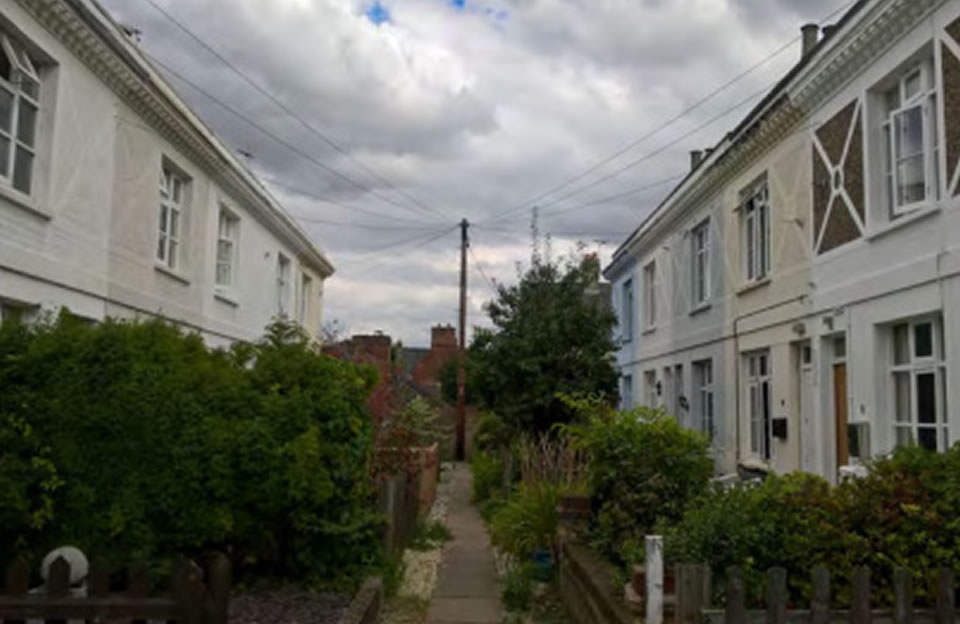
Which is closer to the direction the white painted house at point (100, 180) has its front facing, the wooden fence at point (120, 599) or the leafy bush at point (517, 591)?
the leafy bush

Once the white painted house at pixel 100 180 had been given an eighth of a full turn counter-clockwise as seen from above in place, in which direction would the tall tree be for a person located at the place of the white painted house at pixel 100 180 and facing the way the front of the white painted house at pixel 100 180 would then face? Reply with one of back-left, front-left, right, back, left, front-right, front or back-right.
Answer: front-left

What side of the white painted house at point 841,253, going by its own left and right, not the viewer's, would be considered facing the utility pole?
right

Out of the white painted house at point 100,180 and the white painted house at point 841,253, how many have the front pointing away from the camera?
0

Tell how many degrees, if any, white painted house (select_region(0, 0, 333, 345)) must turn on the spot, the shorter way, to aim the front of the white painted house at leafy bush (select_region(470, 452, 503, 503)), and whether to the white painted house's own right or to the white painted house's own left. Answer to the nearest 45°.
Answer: approximately 90° to the white painted house's own left

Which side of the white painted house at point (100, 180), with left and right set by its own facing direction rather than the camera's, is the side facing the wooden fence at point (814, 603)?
front

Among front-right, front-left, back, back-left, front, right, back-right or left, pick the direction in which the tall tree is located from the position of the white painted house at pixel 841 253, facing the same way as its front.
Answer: right

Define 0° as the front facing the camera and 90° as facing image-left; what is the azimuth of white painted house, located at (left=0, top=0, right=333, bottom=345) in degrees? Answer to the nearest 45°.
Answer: approximately 315°

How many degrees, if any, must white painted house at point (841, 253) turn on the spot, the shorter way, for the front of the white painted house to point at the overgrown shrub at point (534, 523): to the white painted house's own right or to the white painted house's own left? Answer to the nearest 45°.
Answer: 0° — it already faces it

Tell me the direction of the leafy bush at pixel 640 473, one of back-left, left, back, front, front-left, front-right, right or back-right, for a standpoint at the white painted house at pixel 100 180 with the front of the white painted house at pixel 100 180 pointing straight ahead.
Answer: front

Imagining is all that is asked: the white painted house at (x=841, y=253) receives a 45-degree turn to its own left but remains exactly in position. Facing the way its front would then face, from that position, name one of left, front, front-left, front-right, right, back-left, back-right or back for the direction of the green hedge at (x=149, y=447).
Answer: front-right

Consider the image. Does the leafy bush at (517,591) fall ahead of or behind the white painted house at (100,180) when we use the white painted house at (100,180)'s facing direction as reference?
ahead

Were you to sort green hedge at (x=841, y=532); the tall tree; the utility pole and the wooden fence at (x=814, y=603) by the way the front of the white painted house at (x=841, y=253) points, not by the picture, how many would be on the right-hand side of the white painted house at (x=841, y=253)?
2

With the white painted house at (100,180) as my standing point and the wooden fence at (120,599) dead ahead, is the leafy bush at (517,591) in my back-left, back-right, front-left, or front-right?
front-left

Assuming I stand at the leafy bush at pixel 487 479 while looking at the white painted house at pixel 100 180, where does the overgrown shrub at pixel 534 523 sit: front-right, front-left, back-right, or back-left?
front-left

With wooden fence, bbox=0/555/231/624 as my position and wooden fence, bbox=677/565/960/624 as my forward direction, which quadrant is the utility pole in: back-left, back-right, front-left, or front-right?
front-left

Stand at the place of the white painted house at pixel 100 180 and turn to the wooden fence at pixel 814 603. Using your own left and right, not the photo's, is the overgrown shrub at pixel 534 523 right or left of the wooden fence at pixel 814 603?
left

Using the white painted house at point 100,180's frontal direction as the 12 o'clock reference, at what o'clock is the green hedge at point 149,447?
The green hedge is roughly at 1 o'clock from the white painted house.
